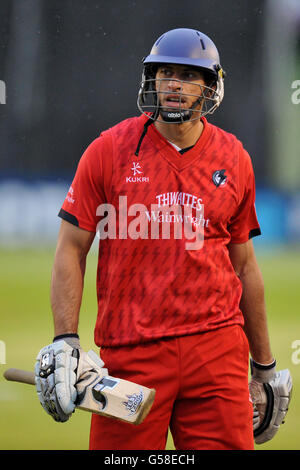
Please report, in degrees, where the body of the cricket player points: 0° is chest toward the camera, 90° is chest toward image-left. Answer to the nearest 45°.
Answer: approximately 0°
